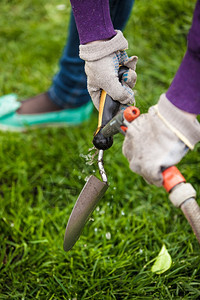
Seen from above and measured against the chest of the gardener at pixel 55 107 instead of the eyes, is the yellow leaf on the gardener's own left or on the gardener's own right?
on the gardener's own left

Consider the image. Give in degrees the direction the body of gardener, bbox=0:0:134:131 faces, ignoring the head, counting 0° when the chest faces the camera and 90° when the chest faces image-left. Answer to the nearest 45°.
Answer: approximately 90°
